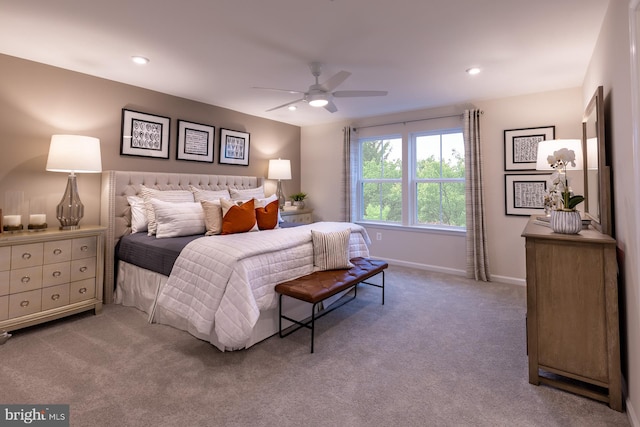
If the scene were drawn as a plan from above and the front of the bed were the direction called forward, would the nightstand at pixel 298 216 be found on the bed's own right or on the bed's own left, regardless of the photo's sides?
on the bed's own left

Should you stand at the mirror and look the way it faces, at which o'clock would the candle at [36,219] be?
The candle is roughly at 11 o'clock from the mirror.

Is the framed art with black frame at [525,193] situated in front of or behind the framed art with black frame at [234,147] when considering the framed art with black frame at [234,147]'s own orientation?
in front

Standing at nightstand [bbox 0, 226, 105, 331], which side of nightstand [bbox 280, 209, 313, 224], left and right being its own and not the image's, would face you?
right

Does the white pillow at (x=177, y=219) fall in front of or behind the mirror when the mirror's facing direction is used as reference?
in front

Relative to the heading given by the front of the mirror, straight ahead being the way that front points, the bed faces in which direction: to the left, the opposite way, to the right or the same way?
the opposite way

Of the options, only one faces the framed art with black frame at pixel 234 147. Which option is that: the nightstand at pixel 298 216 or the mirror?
the mirror

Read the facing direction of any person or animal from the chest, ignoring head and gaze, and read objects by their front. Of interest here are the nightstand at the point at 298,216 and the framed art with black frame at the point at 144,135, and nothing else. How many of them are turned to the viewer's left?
0

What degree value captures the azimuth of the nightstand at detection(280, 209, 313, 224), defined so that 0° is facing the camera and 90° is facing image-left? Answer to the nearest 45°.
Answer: approximately 315°

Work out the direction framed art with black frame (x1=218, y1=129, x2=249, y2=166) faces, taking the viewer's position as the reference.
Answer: facing the viewer and to the right of the viewer

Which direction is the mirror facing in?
to the viewer's left

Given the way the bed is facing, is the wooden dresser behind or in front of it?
in front

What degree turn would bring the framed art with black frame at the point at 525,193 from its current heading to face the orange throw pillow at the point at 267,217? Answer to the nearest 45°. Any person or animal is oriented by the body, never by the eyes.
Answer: approximately 45° to its right

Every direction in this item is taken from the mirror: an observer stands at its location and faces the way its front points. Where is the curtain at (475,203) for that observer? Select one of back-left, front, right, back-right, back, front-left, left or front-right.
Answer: front-right

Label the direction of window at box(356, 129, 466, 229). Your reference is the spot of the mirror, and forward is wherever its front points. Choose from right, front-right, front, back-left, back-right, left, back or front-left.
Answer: front-right
